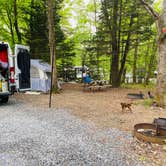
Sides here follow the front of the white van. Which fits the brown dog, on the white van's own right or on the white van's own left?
on the white van's own right

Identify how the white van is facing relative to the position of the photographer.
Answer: facing away from the viewer

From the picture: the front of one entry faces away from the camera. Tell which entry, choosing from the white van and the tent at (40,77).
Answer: the white van

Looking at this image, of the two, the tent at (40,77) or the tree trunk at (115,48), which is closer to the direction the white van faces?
the tent

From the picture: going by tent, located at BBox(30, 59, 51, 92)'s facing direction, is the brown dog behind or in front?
in front

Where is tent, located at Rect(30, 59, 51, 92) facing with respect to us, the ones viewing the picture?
facing the viewer and to the right of the viewer

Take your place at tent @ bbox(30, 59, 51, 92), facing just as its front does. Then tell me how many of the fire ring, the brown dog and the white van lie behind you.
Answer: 0

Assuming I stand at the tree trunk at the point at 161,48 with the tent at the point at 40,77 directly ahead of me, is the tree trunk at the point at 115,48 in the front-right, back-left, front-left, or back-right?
front-right

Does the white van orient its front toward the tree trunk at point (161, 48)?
no

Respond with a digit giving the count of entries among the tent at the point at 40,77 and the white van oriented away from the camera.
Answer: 1

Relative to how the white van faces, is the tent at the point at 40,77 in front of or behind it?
in front
